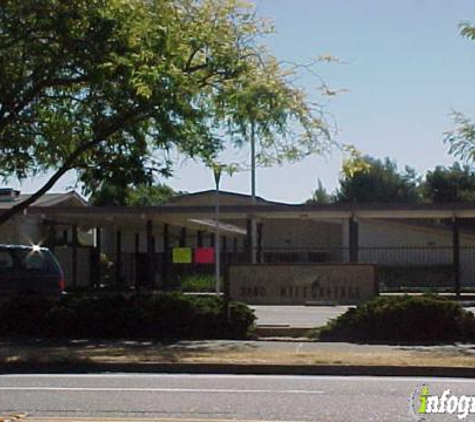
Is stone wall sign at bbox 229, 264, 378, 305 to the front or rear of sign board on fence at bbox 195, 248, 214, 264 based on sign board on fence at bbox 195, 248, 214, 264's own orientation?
to the front

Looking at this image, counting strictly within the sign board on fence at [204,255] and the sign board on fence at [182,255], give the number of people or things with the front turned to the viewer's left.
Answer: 0

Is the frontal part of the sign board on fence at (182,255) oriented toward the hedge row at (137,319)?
yes

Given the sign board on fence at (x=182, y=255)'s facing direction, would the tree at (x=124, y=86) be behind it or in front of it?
in front

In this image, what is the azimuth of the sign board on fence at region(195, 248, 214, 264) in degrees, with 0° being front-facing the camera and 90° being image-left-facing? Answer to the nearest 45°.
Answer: approximately 0°

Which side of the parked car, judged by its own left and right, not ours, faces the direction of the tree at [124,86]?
left

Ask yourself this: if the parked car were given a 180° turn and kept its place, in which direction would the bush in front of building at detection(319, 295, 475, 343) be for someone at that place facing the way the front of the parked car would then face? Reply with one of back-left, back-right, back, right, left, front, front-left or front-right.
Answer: front-right
